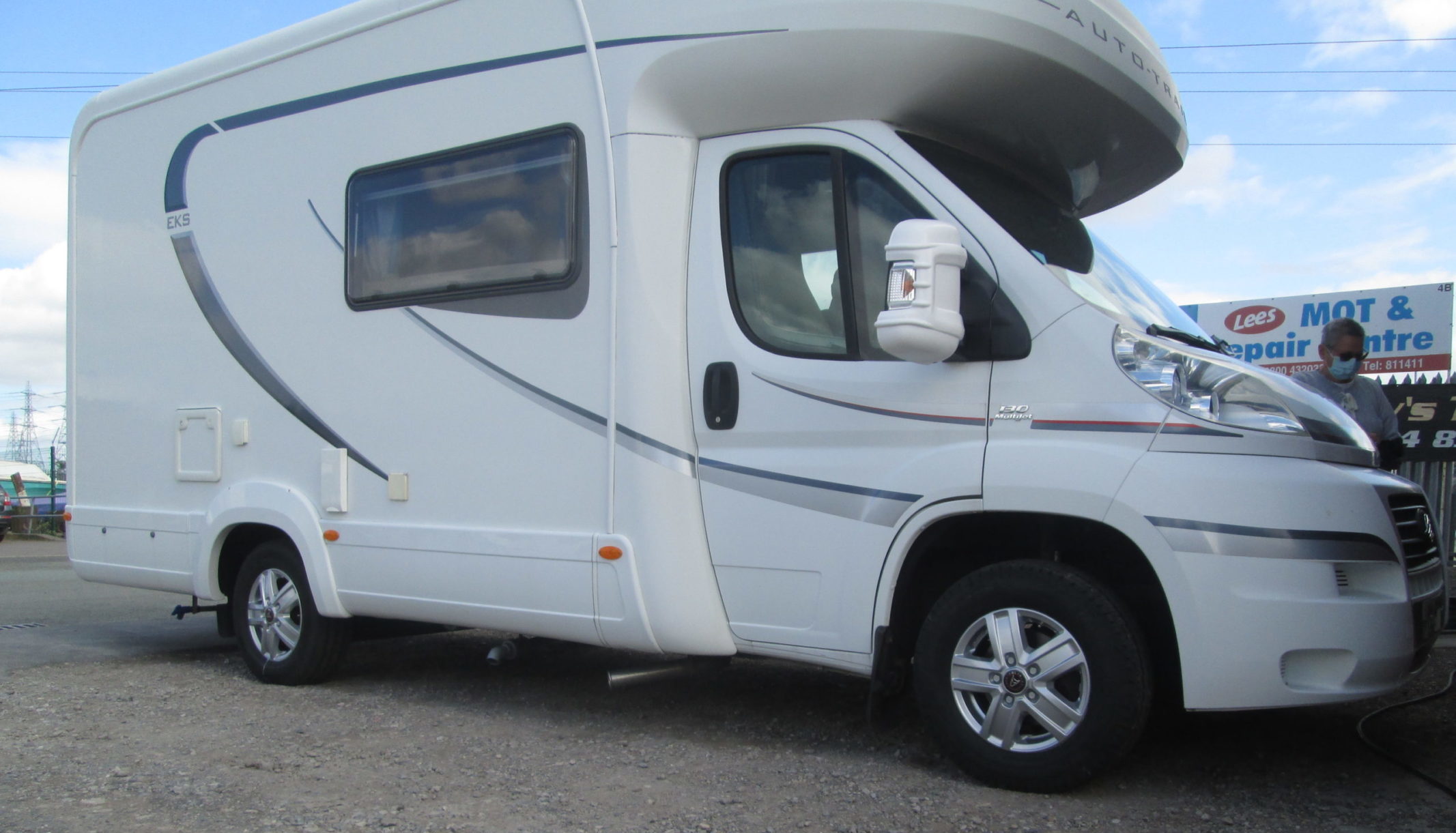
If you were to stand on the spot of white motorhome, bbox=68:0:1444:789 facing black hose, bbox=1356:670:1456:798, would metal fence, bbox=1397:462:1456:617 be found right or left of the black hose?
left

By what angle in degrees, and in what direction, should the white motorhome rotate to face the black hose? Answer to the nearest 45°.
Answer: approximately 45° to its left

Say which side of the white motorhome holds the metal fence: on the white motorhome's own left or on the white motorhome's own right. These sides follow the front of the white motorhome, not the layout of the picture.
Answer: on the white motorhome's own left

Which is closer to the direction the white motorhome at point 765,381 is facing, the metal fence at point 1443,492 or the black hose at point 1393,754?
the black hose
